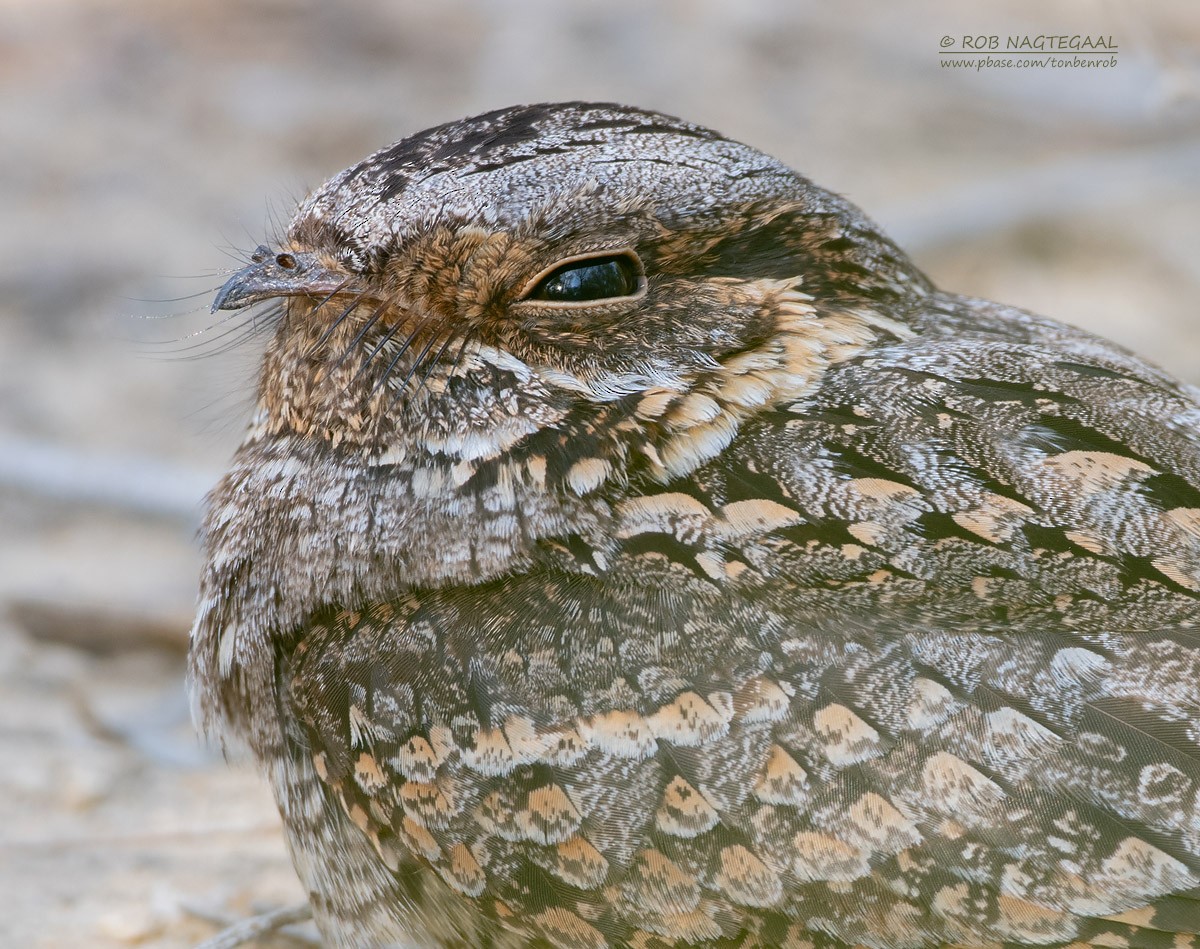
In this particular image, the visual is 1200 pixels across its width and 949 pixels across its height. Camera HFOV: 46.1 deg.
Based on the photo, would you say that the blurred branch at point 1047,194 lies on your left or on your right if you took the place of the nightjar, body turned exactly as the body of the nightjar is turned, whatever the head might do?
on your right

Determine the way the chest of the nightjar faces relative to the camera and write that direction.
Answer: to the viewer's left
